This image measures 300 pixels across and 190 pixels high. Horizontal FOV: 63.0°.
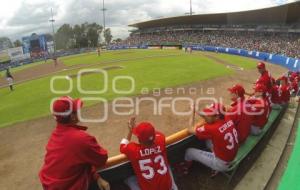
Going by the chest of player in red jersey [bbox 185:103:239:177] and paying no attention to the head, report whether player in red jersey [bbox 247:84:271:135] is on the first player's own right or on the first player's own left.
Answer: on the first player's own right

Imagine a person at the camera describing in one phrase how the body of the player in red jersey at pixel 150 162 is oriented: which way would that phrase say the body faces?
away from the camera

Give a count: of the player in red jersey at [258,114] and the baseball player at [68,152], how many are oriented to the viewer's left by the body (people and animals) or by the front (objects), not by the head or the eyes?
1

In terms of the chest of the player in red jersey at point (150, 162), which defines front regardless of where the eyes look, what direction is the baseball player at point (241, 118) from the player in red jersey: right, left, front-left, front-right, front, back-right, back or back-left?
front-right

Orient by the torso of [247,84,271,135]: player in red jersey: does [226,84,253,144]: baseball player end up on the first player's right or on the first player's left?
on the first player's left

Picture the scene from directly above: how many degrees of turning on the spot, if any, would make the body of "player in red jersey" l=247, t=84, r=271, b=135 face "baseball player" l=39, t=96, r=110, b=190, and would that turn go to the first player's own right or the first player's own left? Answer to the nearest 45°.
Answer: approximately 45° to the first player's own left

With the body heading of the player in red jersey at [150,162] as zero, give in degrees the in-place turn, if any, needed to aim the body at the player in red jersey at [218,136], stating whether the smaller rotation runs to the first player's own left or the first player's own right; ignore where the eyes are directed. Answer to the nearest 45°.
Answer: approximately 45° to the first player's own right

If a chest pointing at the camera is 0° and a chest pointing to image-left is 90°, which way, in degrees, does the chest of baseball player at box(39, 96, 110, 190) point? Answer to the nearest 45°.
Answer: approximately 225°

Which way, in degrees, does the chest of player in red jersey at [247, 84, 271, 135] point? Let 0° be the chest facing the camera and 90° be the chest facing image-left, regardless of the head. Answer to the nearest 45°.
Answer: approximately 90°

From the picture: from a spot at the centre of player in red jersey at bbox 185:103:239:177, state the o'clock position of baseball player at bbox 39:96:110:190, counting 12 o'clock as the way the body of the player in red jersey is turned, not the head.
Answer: The baseball player is roughly at 9 o'clock from the player in red jersey.

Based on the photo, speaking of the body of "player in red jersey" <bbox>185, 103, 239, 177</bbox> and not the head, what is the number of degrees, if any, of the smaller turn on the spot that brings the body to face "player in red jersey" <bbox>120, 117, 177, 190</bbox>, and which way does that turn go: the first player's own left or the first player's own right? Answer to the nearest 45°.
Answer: approximately 90° to the first player's own left

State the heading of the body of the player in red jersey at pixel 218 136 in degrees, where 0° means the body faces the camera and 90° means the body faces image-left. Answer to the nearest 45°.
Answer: approximately 135°
